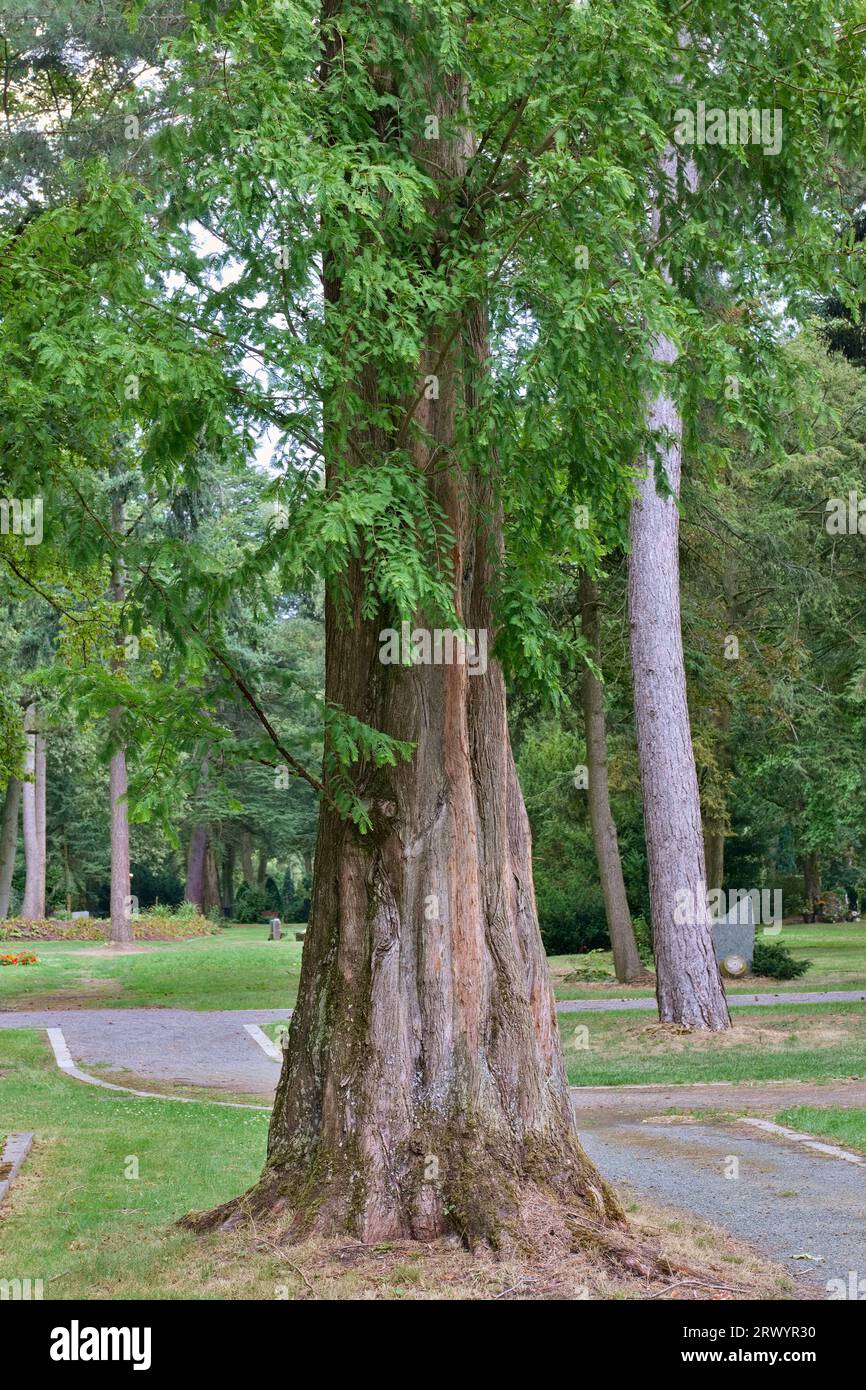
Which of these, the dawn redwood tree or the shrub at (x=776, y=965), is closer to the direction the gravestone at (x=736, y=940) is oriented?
the dawn redwood tree

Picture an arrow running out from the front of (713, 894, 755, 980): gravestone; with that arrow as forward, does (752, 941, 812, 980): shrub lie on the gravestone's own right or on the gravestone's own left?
on the gravestone's own left

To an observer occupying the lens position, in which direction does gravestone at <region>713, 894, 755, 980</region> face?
facing the viewer

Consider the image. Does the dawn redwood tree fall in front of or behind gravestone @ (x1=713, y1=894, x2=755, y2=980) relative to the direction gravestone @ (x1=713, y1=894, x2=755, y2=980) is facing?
in front
